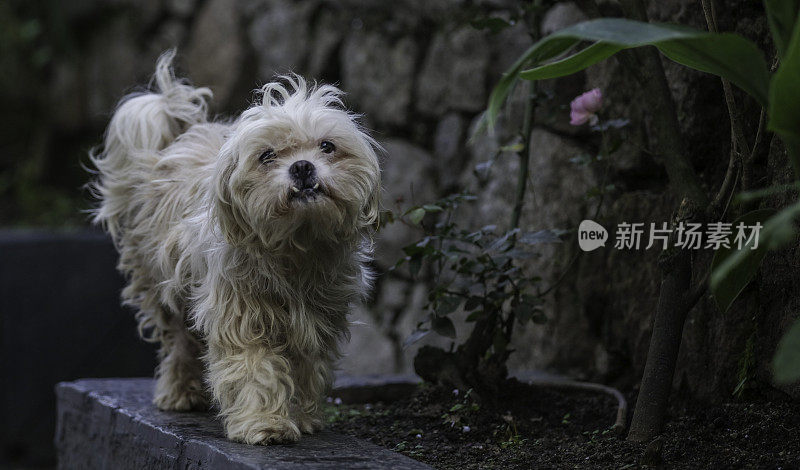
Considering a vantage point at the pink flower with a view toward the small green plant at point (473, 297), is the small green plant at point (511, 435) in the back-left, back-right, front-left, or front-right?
front-left

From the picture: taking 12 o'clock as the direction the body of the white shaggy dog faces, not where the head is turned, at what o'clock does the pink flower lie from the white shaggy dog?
The pink flower is roughly at 10 o'clock from the white shaggy dog.

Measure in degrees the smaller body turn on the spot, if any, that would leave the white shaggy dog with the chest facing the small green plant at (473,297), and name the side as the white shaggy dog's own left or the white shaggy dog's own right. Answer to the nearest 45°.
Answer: approximately 90° to the white shaggy dog's own left

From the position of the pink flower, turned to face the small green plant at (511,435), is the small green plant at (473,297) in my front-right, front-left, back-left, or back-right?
front-right

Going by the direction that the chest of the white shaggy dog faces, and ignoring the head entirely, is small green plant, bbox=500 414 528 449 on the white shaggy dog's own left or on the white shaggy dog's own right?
on the white shaggy dog's own left

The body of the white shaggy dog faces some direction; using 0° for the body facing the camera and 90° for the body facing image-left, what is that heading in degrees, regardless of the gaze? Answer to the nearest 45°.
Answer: approximately 315°
